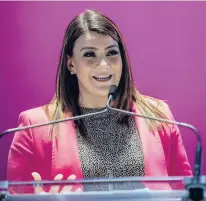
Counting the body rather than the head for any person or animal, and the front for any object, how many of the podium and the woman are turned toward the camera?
2

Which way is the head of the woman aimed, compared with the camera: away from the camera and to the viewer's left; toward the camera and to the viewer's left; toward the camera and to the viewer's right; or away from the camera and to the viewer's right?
toward the camera and to the viewer's right

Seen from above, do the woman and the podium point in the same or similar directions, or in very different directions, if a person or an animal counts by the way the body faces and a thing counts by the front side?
same or similar directions

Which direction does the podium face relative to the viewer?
toward the camera

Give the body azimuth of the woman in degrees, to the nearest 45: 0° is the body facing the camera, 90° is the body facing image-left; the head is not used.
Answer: approximately 0°

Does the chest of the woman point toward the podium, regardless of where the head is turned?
yes

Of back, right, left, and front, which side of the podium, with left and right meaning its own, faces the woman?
back
